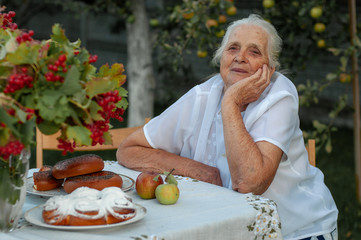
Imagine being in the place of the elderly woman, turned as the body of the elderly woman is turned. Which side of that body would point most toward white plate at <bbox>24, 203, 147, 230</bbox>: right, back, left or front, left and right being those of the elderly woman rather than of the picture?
front

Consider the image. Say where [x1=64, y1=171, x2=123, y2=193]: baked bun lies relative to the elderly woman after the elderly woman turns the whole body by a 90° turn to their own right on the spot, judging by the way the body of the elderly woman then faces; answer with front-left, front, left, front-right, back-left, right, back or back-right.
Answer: left

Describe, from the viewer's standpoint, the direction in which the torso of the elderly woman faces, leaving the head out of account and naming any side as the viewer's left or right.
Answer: facing the viewer and to the left of the viewer

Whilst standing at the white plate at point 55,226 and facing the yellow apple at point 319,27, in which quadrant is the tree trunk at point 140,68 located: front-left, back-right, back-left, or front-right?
front-left

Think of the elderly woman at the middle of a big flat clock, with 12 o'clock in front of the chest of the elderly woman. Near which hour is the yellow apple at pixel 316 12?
The yellow apple is roughly at 5 o'clock from the elderly woman.

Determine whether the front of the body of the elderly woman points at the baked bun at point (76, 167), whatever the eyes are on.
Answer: yes

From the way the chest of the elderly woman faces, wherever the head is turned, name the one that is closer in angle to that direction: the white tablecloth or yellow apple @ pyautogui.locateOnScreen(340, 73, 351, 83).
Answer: the white tablecloth

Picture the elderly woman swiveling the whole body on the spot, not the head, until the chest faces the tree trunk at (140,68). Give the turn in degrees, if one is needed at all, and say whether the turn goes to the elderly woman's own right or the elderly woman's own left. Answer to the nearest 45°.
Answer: approximately 135° to the elderly woman's own right

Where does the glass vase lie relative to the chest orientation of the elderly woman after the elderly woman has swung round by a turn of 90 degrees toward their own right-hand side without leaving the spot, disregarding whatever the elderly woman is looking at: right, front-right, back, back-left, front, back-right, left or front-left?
left

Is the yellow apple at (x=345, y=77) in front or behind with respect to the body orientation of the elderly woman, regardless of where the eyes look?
behind

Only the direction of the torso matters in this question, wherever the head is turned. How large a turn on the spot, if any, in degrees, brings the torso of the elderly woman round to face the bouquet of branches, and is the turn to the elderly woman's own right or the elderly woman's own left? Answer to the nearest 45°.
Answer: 0° — they already face it

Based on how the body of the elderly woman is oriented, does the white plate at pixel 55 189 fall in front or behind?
in front

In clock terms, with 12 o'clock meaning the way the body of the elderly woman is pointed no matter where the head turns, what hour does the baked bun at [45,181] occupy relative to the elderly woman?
The baked bun is roughly at 12 o'clock from the elderly woman.

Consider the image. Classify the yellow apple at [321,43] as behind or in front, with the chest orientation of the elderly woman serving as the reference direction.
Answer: behind

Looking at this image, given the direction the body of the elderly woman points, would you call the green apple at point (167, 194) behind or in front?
in front
